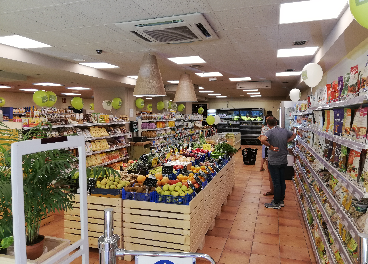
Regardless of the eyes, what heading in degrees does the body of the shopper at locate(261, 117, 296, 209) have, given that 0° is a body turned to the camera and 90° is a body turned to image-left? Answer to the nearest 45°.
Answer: approximately 135°

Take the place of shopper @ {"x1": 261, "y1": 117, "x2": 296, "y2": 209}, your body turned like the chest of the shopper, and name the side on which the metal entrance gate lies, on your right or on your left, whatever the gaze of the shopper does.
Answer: on your left

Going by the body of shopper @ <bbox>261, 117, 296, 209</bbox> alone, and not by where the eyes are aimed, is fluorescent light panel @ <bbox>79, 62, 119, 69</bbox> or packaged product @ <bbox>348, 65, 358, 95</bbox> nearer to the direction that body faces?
the fluorescent light panel

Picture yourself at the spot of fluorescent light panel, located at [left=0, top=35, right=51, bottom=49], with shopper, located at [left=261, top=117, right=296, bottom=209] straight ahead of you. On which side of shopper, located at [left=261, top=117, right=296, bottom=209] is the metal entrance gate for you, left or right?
right

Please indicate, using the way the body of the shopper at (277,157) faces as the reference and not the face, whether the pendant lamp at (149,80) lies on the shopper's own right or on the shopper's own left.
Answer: on the shopper's own left

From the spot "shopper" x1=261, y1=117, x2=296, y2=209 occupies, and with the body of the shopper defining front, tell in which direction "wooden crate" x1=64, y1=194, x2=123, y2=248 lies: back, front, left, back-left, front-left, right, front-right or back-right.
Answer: left

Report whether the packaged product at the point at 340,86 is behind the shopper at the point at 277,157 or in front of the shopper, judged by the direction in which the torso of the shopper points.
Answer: behind
